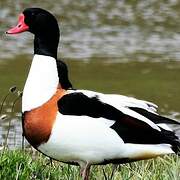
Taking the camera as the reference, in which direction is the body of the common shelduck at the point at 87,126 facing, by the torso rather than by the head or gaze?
to the viewer's left
